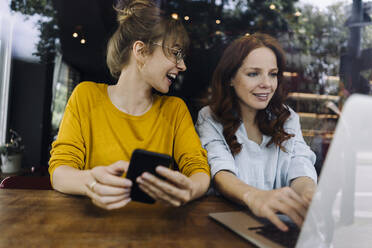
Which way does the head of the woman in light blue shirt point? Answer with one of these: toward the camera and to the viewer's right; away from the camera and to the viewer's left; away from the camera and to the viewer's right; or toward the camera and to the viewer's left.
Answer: toward the camera and to the viewer's right

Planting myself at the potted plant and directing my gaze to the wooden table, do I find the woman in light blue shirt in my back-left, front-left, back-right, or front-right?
front-left

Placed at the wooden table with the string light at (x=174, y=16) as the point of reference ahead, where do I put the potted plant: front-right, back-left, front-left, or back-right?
front-left

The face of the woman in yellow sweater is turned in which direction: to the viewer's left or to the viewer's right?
to the viewer's right

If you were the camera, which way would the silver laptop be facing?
facing away from the viewer and to the left of the viewer

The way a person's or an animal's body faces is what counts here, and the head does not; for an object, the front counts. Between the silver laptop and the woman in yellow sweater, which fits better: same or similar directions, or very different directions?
very different directions

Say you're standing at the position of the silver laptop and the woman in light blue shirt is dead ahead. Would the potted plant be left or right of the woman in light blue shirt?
left

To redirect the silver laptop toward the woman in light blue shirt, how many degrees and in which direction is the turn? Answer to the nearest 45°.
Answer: approximately 45° to its right

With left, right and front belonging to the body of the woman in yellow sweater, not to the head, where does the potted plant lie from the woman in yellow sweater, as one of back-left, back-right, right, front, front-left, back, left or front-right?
back-right

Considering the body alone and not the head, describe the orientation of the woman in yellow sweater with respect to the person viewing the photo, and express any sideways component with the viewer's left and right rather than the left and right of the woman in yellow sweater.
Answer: facing the viewer

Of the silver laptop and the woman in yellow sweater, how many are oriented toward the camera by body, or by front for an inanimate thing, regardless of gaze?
1
